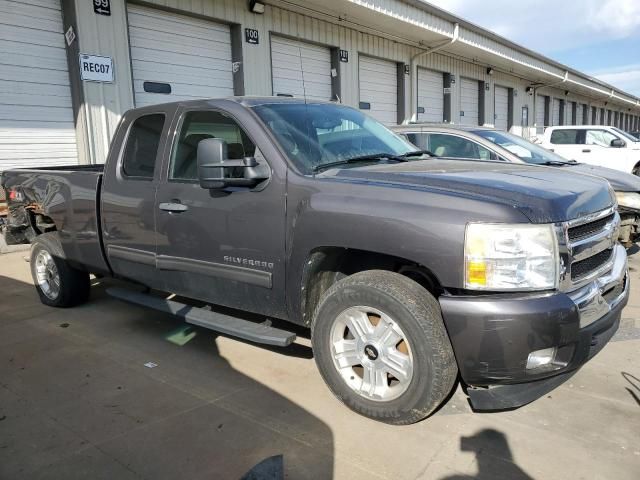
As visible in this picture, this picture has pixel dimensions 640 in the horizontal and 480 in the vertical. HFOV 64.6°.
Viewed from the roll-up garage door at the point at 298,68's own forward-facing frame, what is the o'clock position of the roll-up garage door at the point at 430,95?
the roll-up garage door at the point at 430,95 is roughly at 9 o'clock from the roll-up garage door at the point at 298,68.

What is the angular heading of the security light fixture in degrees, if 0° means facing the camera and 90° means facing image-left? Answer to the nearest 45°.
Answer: approximately 315°

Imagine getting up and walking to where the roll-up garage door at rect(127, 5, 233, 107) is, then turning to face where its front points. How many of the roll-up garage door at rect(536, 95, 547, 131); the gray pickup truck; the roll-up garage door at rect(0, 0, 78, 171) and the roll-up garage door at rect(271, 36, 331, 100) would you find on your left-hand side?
2

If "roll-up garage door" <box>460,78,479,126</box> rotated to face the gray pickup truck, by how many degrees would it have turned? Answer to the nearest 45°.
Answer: approximately 45° to its right

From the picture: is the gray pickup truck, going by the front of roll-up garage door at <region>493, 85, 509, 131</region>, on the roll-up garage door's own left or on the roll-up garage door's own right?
on the roll-up garage door's own right

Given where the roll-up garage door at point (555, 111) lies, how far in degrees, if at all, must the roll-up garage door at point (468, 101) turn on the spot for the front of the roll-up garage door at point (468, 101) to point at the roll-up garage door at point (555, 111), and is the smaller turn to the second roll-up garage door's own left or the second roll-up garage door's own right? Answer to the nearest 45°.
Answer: approximately 135° to the second roll-up garage door's own left

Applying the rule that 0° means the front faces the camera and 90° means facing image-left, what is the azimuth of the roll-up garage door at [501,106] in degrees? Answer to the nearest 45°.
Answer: approximately 315°

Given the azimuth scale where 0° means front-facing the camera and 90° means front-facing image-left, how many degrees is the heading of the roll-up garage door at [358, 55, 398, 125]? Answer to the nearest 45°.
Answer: approximately 315°

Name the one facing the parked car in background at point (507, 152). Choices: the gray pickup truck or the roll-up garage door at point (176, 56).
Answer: the roll-up garage door

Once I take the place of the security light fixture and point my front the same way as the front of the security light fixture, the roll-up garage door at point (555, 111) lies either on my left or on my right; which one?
on my left

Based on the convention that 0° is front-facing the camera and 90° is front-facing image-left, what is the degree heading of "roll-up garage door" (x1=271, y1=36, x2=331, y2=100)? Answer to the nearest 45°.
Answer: approximately 315°
